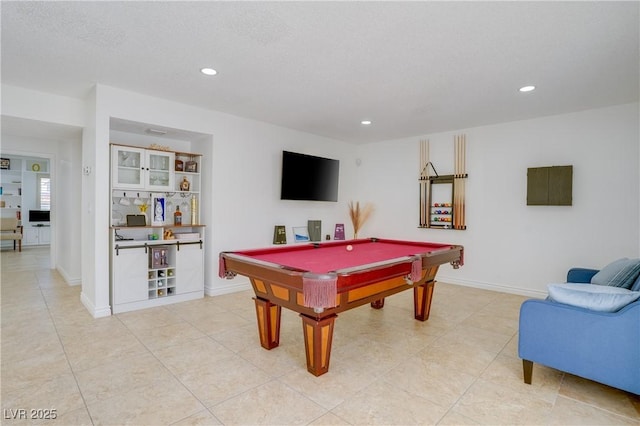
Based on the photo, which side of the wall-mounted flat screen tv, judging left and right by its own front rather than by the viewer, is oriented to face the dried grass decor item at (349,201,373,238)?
left

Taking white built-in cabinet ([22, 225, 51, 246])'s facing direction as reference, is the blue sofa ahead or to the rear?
ahead

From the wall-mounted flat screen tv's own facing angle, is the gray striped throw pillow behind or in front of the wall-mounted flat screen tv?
in front

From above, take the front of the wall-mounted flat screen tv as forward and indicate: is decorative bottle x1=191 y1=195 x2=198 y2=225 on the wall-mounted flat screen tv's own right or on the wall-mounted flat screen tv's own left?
on the wall-mounted flat screen tv's own right

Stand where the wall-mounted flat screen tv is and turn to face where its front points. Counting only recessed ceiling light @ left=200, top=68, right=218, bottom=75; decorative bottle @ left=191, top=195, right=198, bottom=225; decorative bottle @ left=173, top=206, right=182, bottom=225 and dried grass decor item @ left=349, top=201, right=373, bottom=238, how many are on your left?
1

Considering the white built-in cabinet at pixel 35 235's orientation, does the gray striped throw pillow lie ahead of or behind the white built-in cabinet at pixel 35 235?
ahead

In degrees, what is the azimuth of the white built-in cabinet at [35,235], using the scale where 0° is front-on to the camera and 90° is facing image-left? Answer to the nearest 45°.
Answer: approximately 0°

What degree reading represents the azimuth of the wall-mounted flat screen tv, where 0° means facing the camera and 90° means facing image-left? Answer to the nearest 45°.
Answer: approximately 315°

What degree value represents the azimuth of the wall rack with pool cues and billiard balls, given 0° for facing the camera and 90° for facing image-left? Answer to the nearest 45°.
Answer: approximately 45°
